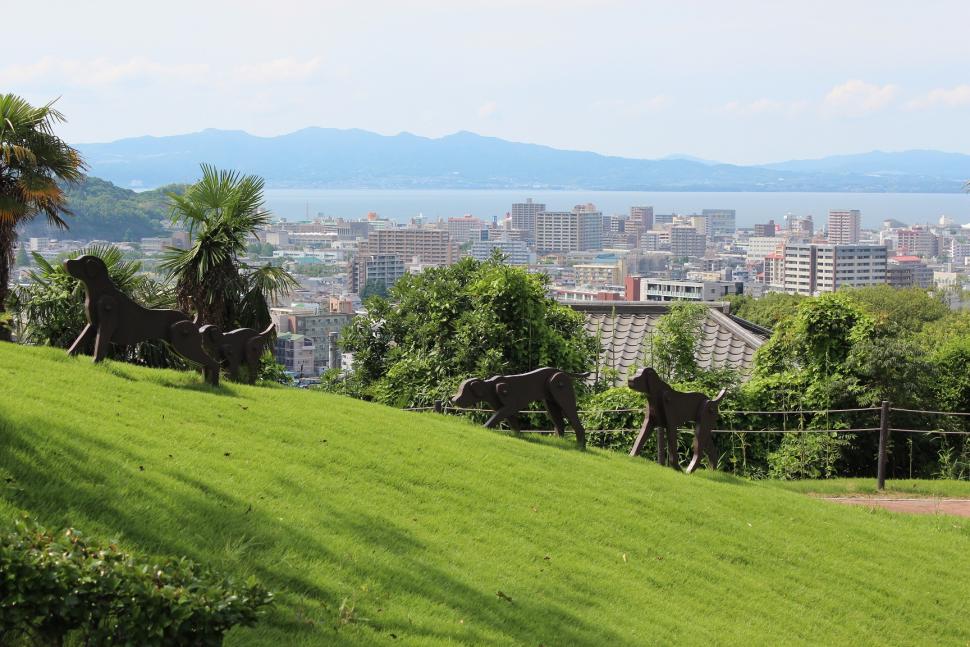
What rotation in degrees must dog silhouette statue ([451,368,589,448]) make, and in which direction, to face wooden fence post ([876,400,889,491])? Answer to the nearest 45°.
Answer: approximately 135° to its right

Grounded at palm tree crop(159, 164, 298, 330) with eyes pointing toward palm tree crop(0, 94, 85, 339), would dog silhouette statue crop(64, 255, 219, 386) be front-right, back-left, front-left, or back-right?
front-left

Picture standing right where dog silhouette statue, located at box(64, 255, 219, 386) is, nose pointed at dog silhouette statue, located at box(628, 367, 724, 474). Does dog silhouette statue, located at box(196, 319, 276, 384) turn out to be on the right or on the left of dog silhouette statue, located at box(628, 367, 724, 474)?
left

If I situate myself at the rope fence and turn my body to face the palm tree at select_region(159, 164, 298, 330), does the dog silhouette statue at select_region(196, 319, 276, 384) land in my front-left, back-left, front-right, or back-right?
front-left

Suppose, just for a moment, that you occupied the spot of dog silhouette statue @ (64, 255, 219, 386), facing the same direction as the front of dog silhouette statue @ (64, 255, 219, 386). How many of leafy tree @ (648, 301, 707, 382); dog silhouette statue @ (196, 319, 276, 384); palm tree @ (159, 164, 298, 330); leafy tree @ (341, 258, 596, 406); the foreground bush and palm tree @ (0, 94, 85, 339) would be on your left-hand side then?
1

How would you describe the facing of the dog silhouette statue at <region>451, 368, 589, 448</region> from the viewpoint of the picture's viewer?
facing to the left of the viewer

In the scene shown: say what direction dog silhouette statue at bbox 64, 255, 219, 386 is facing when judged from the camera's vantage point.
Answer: facing to the left of the viewer

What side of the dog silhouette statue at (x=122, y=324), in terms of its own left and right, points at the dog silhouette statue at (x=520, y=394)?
back

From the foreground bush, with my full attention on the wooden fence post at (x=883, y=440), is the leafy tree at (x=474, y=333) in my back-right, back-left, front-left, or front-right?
front-left

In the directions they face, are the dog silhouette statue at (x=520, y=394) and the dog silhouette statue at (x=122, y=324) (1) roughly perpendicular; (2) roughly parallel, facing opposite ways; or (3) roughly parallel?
roughly parallel

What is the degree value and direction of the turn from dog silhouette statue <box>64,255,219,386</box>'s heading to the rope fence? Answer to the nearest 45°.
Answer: approximately 180°

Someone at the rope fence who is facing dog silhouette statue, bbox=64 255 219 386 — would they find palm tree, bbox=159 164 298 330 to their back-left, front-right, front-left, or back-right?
front-right

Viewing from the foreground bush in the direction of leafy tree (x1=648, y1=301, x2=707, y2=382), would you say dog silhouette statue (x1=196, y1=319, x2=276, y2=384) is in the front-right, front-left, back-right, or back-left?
front-left
